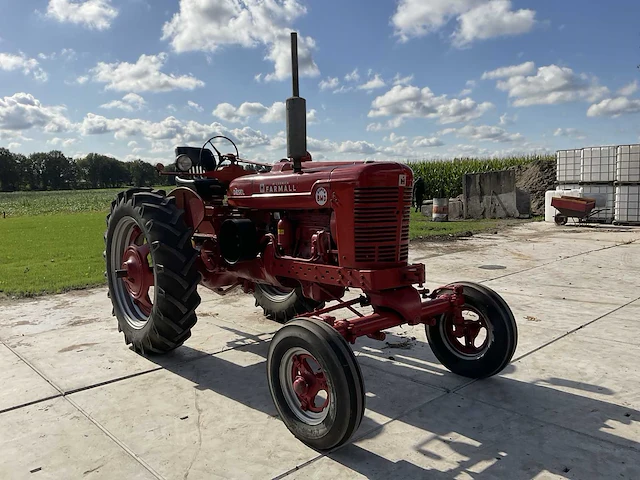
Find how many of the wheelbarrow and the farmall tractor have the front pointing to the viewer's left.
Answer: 1

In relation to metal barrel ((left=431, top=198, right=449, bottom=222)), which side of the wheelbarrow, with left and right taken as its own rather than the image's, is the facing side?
front

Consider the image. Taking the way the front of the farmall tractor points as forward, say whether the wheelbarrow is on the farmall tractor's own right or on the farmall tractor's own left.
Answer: on the farmall tractor's own left

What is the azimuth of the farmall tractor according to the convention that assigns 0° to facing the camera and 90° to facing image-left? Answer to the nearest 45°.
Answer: approximately 315°

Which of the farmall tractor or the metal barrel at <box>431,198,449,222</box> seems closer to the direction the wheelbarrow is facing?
the metal barrel

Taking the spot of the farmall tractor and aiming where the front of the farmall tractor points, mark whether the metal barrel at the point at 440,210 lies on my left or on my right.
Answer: on my left

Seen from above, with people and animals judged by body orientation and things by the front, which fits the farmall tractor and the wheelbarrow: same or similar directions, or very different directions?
very different directions

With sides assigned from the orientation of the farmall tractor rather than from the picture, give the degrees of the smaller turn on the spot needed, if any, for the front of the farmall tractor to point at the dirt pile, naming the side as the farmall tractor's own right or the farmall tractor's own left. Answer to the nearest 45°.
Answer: approximately 90° to the farmall tractor's own left

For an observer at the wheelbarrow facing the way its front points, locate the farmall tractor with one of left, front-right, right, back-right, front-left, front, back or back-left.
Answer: left

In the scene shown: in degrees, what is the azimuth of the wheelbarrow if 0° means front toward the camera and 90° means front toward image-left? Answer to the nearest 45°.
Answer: approximately 90°
